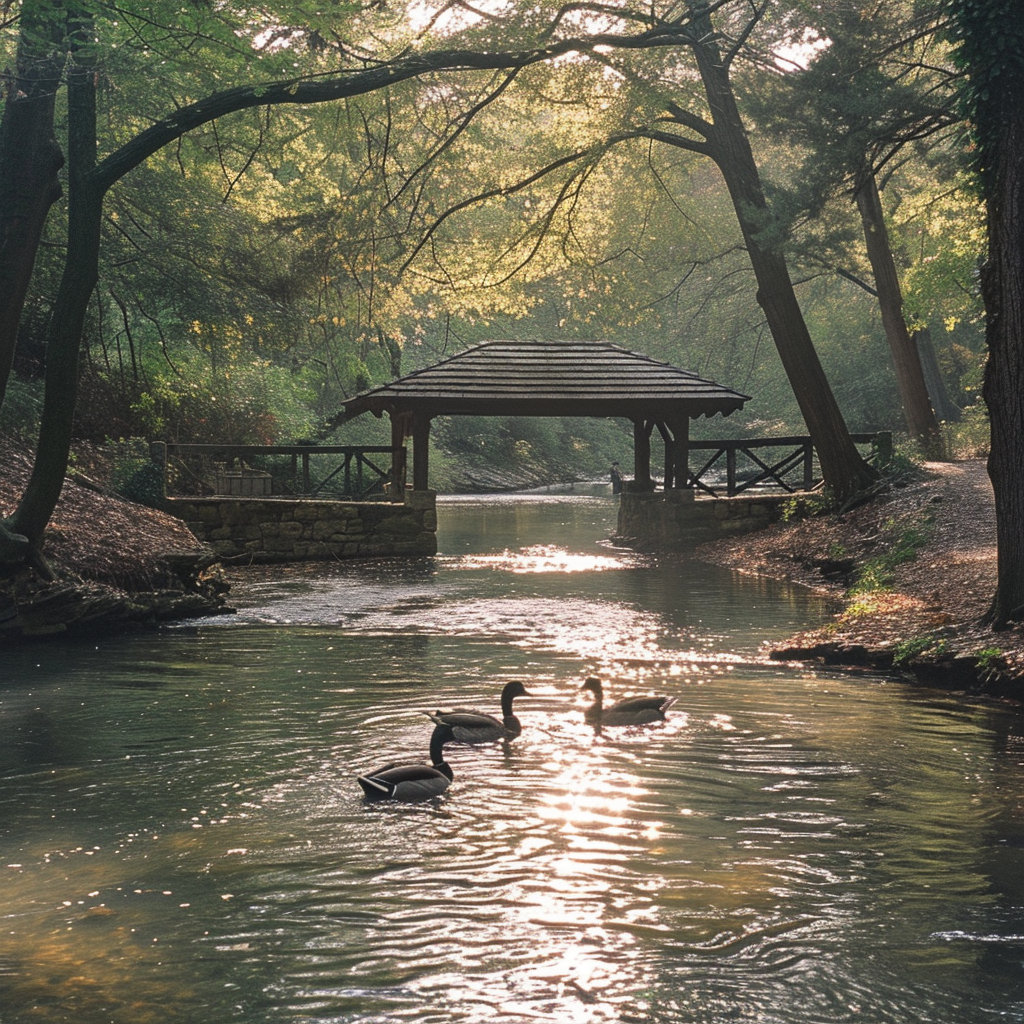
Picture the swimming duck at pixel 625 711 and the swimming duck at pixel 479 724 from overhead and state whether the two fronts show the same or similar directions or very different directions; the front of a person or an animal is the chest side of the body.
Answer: very different directions

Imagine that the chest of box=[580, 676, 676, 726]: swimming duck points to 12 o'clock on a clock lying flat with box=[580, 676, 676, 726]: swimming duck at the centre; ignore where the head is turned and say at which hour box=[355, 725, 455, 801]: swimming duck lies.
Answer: box=[355, 725, 455, 801]: swimming duck is roughly at 10 o'clock from box=[580, 676, 676, 726]: swimming duck.

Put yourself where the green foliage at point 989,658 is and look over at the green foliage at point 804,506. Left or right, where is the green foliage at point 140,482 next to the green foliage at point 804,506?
left

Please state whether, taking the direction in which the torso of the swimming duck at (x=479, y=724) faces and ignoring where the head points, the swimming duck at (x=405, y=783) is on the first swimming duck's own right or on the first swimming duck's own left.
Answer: on the first swimming duck's own right

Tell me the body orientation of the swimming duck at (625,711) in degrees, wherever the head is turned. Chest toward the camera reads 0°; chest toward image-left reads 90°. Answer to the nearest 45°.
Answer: approximately 90°

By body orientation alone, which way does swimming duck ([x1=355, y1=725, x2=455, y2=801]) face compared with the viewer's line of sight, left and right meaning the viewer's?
facing to the right of the viewer

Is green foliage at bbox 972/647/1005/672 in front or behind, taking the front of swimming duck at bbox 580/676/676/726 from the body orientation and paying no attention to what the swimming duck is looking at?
behind

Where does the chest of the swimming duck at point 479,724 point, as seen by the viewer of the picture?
to the viewer's right

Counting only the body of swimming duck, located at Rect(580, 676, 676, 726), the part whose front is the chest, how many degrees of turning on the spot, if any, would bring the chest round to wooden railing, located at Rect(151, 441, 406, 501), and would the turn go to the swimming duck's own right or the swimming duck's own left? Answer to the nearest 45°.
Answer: approximately 45° to the swimming duck's own right

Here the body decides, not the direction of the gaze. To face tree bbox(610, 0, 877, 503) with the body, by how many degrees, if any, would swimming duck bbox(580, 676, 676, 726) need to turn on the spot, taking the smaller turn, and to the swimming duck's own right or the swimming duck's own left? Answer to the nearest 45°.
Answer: approximately 90° to the swimming duck's own right

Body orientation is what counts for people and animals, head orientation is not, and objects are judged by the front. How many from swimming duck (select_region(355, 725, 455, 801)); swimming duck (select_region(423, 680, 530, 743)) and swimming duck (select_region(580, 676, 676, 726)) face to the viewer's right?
2

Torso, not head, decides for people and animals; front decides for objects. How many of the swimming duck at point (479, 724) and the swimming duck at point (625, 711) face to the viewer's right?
1

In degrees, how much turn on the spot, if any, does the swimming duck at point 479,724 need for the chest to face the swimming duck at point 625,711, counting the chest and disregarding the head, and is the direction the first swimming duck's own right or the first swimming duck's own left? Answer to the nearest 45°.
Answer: approximately 45° to the first swimming duck's own left
